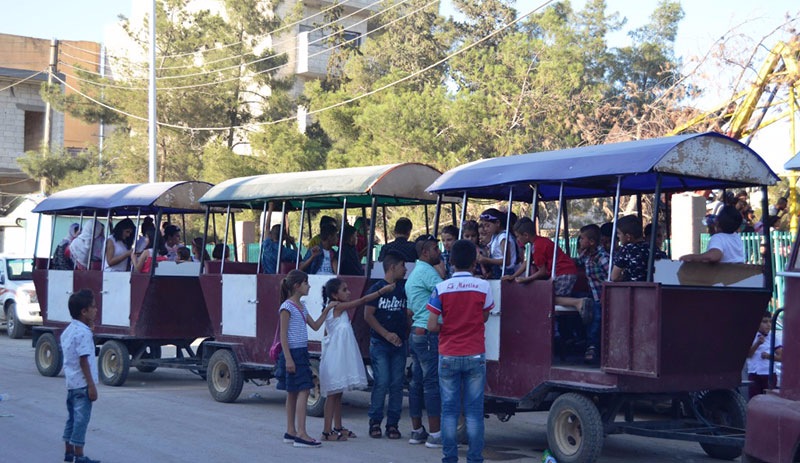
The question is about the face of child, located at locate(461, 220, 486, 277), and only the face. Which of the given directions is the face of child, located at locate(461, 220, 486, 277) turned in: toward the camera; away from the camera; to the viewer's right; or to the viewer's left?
toward the camera

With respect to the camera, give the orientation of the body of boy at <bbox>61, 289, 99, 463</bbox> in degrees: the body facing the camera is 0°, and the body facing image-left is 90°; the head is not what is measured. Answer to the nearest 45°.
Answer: approximately 270°

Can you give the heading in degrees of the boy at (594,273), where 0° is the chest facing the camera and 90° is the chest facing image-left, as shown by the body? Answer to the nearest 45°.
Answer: approximately 45°

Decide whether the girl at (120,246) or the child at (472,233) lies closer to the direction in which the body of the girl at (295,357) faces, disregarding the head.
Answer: the child

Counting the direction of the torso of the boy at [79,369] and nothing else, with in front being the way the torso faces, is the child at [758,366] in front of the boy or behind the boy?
in front

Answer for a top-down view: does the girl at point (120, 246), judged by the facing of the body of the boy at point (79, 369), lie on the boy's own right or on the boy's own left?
on the boy's own left
